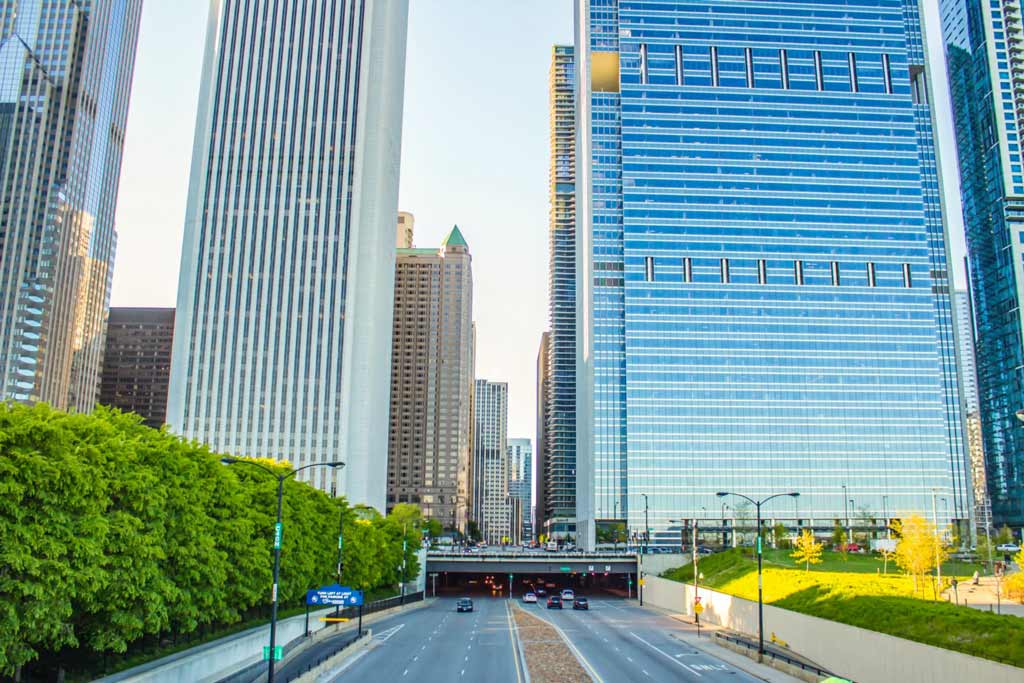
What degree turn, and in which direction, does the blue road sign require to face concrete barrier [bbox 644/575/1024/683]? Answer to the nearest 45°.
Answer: approximately 90° to its left

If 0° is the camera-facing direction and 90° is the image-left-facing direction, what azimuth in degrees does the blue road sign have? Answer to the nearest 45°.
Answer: approximately 0°
